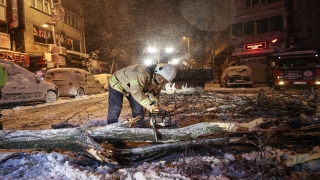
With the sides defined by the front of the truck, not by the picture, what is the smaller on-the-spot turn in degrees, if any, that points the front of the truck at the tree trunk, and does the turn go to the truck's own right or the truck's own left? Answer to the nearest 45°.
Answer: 0° — it already faces it

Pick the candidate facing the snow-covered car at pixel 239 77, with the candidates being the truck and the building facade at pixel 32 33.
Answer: the building facade

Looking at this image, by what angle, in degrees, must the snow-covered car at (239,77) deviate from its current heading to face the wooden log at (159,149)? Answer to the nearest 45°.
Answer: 0° — it already faces it

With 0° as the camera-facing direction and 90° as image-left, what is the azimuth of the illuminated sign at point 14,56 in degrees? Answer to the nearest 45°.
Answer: approximately 315°

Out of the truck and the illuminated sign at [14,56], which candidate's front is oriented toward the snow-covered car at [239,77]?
the illuminated sign

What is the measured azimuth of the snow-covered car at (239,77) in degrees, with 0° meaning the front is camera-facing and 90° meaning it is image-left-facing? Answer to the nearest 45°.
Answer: approximately 0°

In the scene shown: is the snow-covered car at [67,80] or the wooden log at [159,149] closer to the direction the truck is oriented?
the wooden log

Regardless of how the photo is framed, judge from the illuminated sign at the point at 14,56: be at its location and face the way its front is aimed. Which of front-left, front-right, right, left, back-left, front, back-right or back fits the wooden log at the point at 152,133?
front-right
